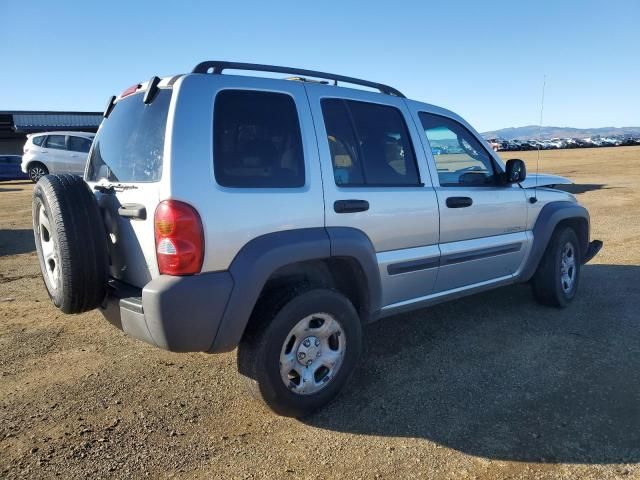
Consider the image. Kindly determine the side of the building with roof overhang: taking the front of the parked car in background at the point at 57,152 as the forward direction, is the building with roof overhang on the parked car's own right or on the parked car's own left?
on the parked car's own left

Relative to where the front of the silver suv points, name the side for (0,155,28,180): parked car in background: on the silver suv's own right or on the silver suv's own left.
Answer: on the silver suv's own left

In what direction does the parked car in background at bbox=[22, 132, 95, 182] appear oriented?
to the viewer's right

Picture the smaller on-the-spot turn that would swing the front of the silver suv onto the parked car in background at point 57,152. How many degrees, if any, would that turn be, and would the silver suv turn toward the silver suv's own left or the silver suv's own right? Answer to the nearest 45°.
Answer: approximately 90° to the silver suv's own left

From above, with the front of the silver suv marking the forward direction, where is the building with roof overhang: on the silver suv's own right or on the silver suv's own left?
on the silver suv's own left

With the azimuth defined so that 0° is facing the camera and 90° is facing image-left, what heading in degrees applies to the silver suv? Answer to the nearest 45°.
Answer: approximately 225°
